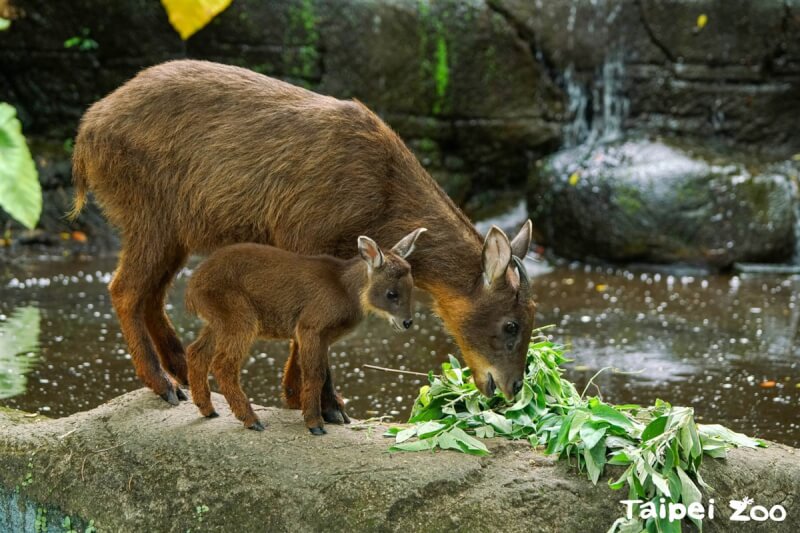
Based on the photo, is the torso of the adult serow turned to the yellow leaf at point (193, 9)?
no

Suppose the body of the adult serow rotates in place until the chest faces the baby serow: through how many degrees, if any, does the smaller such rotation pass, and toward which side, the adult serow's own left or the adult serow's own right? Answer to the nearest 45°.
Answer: approximately 90° to the adult serow's own right

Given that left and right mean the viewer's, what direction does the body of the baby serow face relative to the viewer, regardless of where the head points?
facing to the right of the viewer

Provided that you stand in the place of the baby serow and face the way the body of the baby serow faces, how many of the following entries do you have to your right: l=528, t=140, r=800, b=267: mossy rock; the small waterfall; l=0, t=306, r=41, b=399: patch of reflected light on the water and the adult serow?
0

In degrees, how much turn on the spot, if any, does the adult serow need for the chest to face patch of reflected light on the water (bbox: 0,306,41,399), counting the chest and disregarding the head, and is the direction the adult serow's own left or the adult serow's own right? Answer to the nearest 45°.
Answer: approximately 135° to the adult serow's own left

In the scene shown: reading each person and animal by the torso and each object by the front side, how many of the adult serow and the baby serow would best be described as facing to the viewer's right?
2

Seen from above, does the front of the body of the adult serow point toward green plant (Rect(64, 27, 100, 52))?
no

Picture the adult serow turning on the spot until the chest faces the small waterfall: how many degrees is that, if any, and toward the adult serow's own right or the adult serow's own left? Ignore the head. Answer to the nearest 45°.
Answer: approximately 45° to the adult serow's own left

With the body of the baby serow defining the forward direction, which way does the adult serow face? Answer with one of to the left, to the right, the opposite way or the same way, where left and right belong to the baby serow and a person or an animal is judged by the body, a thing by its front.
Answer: the same way

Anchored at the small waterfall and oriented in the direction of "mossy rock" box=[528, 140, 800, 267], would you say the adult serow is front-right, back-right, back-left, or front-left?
front-right

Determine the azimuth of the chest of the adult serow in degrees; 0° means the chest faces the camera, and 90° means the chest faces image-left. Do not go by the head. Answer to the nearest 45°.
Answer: approximately 270°

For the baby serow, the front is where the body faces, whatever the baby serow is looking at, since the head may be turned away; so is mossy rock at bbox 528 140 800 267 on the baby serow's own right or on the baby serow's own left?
on the baby serow's own left
